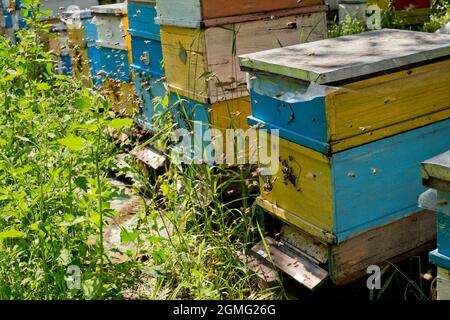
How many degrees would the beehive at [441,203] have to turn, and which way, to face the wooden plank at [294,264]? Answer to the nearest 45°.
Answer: approximately 90° to its right

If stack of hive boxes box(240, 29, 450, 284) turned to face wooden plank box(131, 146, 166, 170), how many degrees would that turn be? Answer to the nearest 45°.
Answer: approximately 90° to its right

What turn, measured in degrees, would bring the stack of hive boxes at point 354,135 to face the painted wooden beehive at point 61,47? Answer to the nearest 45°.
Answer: approximately 90° to its right

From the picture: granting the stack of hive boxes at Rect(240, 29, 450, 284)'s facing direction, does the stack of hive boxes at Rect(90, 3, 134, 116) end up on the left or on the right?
on its right

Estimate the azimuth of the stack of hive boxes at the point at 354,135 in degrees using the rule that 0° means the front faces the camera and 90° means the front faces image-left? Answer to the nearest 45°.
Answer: approximately 45°

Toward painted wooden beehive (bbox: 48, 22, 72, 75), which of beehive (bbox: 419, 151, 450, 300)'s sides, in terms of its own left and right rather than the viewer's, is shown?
right

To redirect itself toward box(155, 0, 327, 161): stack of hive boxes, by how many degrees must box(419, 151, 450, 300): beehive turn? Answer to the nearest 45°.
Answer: approximately 90° to its right

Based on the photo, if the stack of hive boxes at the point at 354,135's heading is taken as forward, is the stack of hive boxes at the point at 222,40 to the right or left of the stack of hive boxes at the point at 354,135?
on its right
